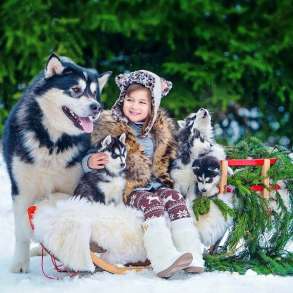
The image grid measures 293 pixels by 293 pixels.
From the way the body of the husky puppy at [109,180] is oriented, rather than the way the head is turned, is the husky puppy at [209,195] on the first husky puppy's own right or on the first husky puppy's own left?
on the first husky puppy's own left

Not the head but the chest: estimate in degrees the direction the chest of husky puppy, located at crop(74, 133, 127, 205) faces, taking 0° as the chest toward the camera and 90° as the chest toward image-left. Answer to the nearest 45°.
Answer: approximately 315°

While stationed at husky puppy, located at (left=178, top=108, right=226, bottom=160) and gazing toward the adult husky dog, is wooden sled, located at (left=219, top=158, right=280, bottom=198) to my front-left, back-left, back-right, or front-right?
back-left

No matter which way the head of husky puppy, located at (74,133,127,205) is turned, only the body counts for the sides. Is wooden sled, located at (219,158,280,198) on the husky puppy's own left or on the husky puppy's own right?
on the husky puppy's own left

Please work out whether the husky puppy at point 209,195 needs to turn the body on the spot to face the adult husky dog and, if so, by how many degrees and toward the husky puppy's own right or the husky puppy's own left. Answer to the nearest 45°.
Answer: approximately 90° to the husky puppy's own right

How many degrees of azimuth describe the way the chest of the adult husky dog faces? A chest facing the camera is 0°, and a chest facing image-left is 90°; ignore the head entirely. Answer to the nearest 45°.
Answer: approximately 315°

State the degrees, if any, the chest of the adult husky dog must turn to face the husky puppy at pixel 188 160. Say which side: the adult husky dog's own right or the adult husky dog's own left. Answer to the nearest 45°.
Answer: approximately 45° to the adult husky dog's own left

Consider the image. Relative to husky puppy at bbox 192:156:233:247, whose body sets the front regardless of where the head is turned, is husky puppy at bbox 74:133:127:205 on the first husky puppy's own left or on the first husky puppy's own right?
on the first husky puppy's own right
